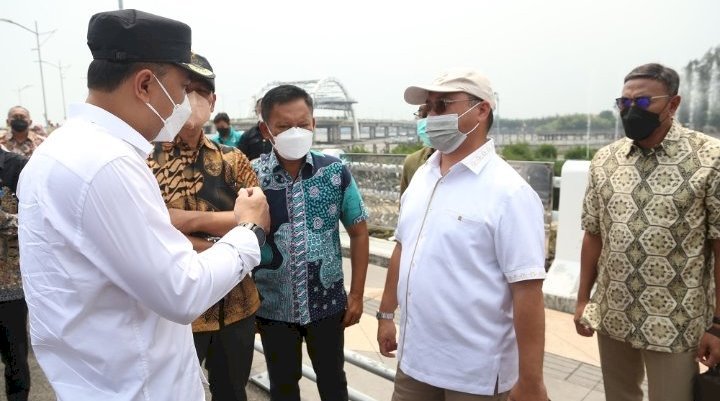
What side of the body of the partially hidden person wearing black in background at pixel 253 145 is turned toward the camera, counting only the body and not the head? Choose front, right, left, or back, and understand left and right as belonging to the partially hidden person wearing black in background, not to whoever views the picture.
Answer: front

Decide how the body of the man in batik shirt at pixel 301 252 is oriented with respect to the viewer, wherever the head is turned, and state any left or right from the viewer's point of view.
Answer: facing the viewer

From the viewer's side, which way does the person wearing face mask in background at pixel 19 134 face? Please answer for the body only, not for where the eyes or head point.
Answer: toward the camera

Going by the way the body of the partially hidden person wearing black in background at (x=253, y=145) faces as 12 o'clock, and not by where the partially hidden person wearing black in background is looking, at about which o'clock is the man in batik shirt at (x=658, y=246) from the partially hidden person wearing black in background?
The man in batik shirt is roughly at 11 o'clock from the partially hidden person wearing black in background.

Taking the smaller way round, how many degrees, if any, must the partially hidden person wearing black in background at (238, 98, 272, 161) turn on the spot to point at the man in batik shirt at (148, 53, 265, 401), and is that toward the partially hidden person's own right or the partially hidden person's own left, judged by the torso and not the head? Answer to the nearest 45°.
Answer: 0° — they already face them

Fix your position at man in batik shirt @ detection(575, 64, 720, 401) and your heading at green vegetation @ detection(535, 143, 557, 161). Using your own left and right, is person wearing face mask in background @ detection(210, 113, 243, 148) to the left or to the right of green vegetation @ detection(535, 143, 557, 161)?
left

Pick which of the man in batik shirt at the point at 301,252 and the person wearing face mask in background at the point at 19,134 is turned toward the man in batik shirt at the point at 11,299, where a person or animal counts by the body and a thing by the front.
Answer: the person wearing face mask in background

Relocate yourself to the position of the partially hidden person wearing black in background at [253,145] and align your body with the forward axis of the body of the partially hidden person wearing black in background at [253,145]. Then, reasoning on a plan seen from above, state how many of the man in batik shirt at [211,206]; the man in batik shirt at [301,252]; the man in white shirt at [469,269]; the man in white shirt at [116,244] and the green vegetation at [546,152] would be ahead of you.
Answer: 4

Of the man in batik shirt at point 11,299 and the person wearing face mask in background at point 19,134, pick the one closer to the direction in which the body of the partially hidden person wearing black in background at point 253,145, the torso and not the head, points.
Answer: the man in batik shirt

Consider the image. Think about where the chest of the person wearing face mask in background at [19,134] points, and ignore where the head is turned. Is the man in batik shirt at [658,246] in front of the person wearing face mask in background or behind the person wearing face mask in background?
in front

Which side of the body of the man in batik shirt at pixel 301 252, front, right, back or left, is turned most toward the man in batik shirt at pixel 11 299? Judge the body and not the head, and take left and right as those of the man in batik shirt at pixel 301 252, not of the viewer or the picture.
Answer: right
